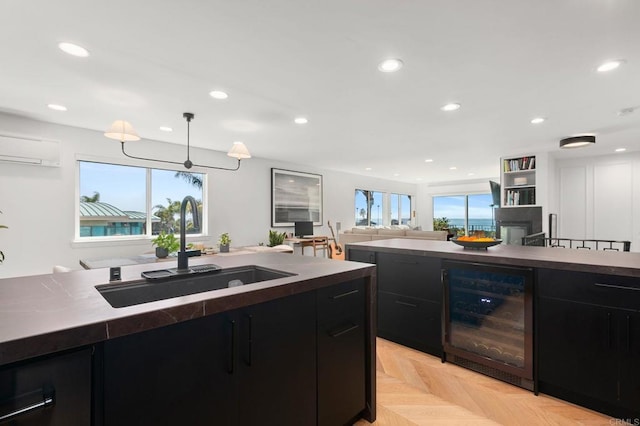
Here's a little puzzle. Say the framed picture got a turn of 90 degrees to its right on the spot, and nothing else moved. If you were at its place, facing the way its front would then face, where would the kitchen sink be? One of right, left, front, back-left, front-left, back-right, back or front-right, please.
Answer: front-left

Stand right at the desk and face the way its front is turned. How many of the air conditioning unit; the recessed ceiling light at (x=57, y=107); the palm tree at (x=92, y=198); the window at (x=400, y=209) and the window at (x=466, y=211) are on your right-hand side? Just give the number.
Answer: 3

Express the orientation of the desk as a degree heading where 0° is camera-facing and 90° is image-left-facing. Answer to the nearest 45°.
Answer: approximately 315°

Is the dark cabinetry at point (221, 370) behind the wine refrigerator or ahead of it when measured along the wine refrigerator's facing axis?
ahead

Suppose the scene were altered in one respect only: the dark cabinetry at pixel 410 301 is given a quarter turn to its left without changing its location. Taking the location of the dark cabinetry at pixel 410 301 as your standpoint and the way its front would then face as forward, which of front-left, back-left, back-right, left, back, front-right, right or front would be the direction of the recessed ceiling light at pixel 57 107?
back-right

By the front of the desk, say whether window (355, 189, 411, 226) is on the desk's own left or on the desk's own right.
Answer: on the desk's own left

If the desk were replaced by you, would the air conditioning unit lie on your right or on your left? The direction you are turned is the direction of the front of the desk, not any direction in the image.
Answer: on your right

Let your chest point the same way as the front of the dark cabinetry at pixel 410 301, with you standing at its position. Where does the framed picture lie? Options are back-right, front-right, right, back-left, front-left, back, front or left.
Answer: right

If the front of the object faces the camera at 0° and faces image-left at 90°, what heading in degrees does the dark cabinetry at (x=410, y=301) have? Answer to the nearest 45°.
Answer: approximately 45°

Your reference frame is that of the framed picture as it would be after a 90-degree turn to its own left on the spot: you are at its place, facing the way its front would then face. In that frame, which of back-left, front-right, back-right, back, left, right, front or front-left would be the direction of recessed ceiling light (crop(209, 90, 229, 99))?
back-right

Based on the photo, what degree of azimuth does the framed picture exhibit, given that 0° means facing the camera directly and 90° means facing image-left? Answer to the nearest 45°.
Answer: approximately 315°

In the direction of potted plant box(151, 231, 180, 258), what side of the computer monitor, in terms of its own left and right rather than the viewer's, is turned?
right
